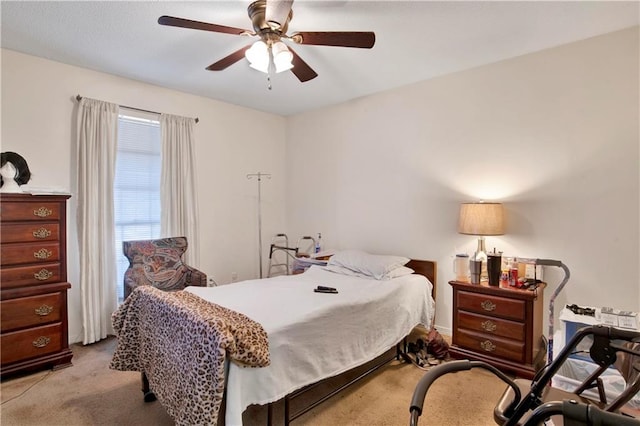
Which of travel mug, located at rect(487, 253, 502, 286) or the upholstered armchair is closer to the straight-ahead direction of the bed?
the upholstered armchair

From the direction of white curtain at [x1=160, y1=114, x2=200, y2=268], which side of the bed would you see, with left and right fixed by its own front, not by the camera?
right

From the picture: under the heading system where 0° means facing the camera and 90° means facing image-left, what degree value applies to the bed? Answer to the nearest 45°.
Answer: approximately 45°

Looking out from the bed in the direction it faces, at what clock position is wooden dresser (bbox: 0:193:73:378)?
The wooden dresser is roughly at 2 o'clock from the bed.

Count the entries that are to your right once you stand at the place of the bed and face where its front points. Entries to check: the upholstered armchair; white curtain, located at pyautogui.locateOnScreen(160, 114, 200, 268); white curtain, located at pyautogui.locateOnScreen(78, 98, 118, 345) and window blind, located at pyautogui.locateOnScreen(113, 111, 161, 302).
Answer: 4

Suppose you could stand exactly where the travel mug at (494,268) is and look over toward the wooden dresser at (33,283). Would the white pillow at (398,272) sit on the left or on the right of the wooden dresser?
right

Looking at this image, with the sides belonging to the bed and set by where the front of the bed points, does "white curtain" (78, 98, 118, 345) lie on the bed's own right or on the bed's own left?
on the bed's own right

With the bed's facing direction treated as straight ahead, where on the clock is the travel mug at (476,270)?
The travel mug is roughly at 7 o'clock from the bed.

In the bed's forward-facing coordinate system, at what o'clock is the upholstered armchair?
The upholstered armchair is roughly at 3 o'clock from the bed.

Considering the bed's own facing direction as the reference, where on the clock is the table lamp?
The table lamp is roughly at 7 o'clock from the bed.
